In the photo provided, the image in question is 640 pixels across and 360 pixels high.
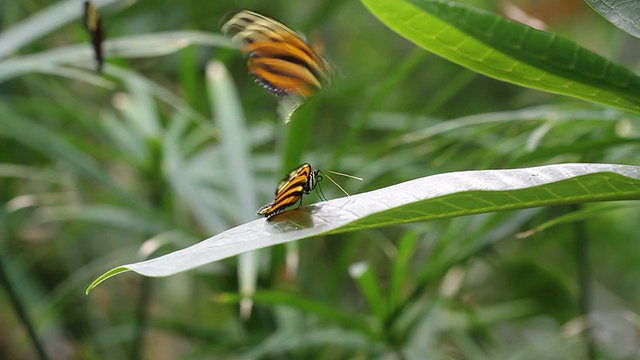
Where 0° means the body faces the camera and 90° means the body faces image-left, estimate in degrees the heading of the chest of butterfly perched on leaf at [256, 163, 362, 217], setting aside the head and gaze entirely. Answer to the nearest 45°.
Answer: approximately 270°
